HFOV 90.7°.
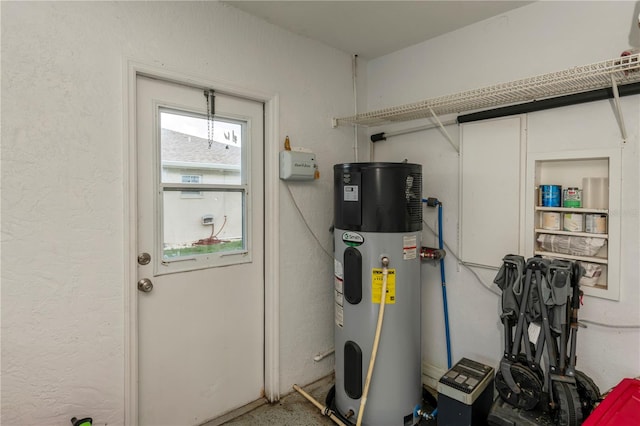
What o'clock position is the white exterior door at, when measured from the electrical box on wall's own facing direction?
The white exterior door is roughly at 4 o'clock from the electrical box on wall.

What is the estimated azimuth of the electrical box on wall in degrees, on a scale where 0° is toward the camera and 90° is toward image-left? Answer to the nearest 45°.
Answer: approximately 315°

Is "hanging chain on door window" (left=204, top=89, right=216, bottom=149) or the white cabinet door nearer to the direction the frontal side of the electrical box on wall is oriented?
the white cabinet door

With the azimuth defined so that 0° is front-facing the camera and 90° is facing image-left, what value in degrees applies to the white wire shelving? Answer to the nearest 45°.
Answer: approximately 45°

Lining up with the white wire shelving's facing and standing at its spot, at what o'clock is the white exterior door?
The white exterior door is roughly at 1 o'clock from the white wire shelving.

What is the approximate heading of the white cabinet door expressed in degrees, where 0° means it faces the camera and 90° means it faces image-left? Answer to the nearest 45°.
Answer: approximately 45°

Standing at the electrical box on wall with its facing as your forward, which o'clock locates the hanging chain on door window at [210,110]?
The hanging chain on door window is roughly at 4 o'clock from the electrical box on wall.

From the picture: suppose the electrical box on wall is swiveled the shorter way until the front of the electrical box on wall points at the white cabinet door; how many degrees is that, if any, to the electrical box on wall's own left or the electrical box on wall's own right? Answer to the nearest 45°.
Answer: approximately 45° to the electrical box on wall's own left
